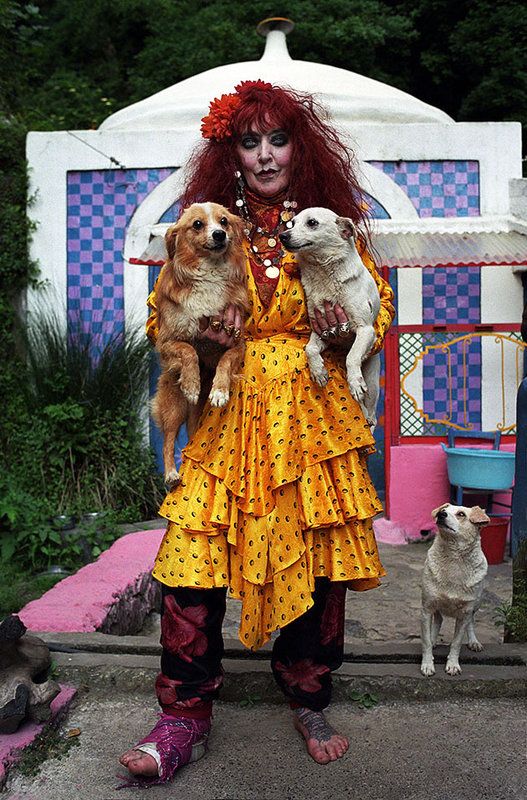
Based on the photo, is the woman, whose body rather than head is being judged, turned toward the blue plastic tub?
no

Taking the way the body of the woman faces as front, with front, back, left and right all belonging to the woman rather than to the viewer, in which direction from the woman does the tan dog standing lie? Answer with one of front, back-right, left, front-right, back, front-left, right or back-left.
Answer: back-left

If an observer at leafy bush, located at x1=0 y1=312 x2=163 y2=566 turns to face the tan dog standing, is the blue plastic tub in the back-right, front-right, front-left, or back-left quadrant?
front-left

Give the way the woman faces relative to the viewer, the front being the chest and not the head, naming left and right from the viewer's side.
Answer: facing the viewer

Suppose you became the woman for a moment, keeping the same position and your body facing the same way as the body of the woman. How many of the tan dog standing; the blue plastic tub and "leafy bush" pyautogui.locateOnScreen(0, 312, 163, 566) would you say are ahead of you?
0

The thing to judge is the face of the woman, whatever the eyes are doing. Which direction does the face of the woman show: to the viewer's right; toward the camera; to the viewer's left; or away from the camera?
toward the camera

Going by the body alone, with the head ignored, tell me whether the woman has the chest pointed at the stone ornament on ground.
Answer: no

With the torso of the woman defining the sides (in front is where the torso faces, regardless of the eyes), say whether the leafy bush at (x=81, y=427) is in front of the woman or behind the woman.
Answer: behind
